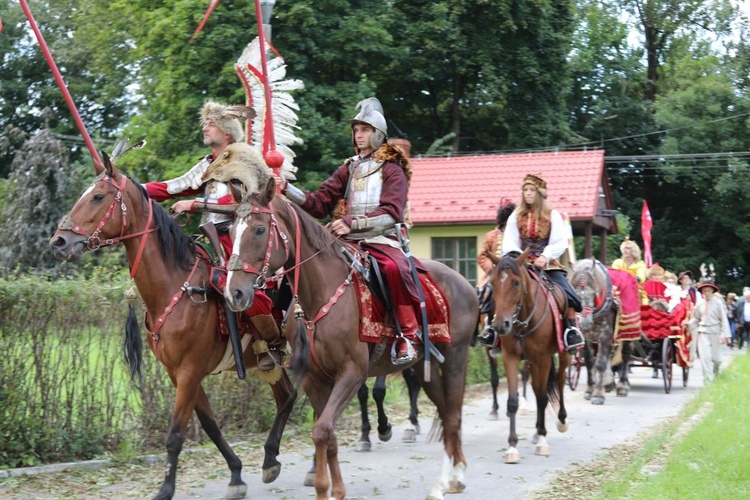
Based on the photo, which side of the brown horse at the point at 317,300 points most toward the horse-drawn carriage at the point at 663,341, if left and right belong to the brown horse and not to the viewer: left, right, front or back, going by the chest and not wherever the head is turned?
back

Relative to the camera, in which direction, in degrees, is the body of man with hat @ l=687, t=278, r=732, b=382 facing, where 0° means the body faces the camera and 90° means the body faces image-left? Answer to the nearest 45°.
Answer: approximately 0°

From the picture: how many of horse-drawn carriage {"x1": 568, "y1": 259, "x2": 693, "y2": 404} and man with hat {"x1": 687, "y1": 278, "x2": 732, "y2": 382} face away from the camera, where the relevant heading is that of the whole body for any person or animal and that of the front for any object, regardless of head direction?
0

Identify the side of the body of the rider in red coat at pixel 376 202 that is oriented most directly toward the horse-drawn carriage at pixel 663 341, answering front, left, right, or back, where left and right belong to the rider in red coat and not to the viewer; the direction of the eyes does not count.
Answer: back

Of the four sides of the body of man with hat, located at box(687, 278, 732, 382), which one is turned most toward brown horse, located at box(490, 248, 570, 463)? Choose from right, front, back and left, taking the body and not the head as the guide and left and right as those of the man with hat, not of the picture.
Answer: front

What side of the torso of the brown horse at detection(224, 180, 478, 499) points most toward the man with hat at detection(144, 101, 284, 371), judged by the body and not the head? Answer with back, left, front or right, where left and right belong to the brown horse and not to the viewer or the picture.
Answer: right

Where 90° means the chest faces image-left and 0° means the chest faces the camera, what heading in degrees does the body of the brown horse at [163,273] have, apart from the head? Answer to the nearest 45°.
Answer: approximately 45°

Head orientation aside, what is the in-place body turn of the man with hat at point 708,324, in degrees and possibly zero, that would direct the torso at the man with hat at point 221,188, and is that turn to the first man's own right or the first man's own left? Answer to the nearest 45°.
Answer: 0° — they already face them

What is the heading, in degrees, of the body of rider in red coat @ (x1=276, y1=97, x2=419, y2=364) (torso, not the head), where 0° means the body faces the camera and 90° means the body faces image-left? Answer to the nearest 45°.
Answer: approximately 45°
